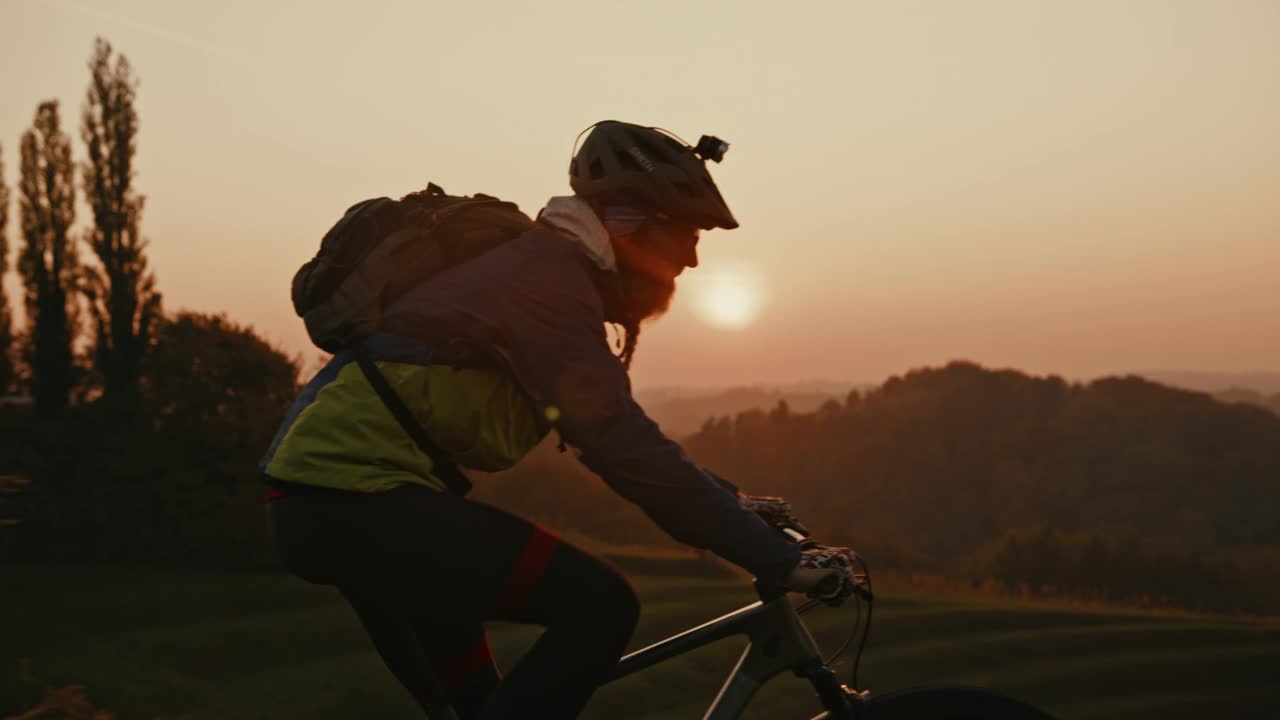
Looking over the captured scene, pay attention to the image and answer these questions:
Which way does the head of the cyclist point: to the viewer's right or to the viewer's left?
to the viewer's right

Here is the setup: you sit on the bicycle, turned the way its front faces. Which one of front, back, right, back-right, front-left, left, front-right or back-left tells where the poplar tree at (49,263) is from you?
back-left

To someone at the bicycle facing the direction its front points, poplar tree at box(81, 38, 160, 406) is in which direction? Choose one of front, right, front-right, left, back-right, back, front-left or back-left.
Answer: back-left

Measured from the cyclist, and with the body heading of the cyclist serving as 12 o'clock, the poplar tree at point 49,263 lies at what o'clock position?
The poplar tree is roughly at 8 o'clock from the cyclist.

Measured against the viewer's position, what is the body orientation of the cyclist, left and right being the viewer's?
facing to the right of the viewer

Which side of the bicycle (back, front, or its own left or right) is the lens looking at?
right

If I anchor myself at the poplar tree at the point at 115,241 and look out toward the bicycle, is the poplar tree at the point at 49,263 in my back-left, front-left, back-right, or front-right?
back-right
